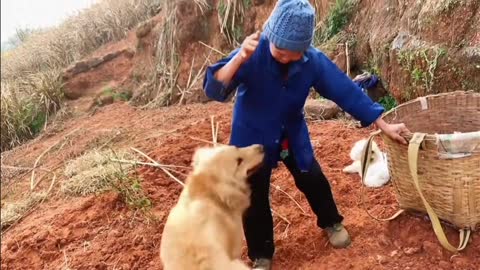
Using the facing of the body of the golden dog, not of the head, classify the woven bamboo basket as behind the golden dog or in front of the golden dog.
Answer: in front

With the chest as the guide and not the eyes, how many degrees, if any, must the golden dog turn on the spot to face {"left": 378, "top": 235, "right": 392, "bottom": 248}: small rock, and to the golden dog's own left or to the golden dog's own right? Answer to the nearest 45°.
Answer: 0° — it already faces it

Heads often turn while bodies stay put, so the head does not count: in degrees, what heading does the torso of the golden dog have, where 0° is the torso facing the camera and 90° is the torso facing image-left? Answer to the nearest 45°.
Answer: approximately 270°

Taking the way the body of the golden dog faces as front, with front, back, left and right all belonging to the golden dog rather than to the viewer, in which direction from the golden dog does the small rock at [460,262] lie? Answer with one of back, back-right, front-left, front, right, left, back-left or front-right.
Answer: front

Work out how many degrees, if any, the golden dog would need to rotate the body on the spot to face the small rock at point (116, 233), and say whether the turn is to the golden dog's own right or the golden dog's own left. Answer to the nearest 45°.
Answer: approximately 135° to the golden dog's own left

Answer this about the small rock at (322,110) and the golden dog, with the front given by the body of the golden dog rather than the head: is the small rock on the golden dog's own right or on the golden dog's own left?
on the golden dog's own left

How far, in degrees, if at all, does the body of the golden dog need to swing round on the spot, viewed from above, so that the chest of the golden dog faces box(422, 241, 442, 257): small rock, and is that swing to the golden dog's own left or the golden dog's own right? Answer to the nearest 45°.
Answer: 0° — it already faces it

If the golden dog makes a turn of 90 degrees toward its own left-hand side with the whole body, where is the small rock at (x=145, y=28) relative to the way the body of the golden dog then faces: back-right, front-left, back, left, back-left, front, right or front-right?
front

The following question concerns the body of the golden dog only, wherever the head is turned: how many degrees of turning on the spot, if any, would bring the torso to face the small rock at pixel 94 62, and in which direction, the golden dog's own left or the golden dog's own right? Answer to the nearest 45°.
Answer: approximately 90° to the golden dog's own left
